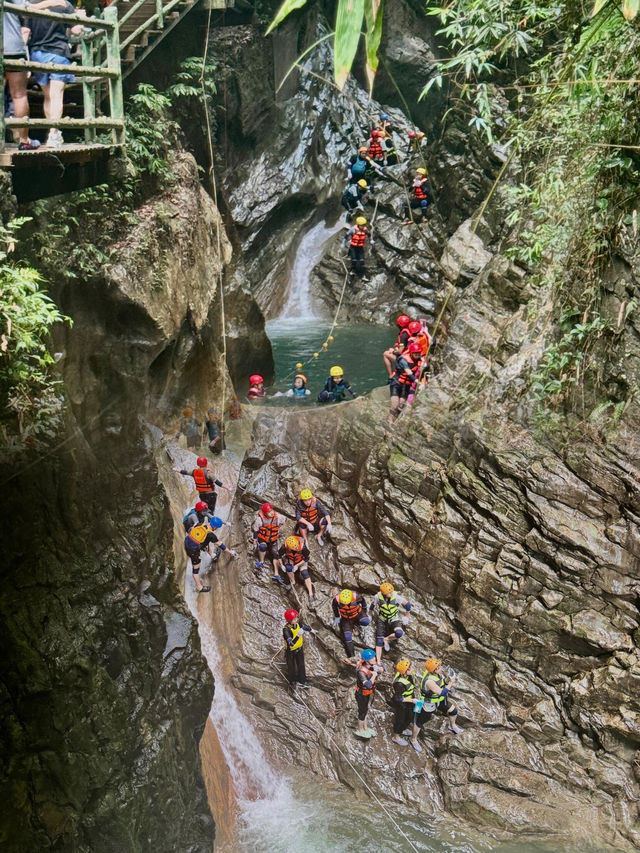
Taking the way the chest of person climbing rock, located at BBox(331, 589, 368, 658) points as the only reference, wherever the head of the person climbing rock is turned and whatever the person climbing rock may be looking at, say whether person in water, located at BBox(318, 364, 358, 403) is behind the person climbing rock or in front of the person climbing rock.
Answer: behind

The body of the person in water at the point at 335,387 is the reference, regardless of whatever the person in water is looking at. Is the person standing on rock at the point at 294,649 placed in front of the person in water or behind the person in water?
in front

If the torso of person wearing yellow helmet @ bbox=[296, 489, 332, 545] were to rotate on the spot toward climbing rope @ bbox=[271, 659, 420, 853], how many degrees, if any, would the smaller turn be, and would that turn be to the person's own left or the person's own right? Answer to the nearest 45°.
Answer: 0° — they already face it

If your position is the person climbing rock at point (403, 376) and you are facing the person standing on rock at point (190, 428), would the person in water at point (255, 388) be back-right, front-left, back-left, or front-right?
front-right

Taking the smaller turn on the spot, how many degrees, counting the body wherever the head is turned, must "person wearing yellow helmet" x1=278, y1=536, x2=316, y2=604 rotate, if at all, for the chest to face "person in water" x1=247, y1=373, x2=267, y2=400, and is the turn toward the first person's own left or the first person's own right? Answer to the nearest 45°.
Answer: approximately 180°

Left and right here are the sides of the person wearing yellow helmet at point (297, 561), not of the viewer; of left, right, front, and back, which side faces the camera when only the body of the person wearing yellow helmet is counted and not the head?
front

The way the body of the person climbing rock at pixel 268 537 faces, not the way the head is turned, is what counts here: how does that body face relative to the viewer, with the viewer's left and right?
facing the viewer

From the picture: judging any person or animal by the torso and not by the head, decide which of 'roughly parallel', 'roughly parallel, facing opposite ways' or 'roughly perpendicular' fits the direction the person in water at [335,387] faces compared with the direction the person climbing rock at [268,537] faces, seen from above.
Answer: roughly parallel

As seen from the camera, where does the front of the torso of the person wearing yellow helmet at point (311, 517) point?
toward the camera

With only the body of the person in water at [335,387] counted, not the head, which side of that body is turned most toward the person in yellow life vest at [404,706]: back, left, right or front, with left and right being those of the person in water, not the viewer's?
front
